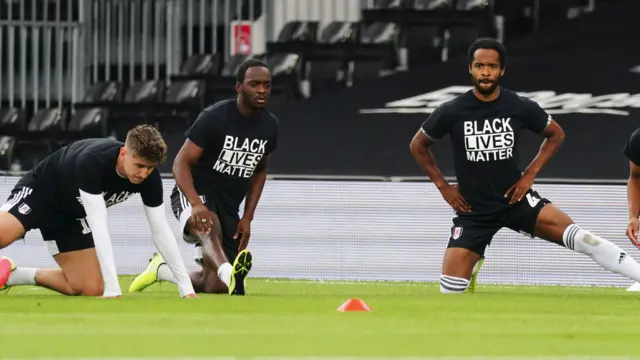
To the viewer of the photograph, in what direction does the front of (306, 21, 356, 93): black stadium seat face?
facing the viewer and to the left of the viewer

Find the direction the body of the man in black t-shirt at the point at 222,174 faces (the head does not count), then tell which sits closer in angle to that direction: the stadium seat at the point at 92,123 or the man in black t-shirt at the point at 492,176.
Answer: the man in black t-shirt

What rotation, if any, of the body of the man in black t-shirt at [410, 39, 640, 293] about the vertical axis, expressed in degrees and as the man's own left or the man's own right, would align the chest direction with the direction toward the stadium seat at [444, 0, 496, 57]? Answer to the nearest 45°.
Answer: approximately 180°

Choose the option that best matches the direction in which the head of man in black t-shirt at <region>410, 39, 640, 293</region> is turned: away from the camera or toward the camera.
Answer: toward the camera

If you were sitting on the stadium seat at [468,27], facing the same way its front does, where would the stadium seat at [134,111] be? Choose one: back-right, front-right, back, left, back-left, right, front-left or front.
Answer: front-right

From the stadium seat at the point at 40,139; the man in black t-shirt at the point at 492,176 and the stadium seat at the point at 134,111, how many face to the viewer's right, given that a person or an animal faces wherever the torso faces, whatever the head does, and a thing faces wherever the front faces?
0

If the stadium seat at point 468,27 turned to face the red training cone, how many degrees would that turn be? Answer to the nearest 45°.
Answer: approximately 45° to its left

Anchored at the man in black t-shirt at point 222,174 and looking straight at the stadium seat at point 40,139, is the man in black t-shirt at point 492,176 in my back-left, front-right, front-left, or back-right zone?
back-right

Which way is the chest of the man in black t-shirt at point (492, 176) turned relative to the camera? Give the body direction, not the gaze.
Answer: toward the camera

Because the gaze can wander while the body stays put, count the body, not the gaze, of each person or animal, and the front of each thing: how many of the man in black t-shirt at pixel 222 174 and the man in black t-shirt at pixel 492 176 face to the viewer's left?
0

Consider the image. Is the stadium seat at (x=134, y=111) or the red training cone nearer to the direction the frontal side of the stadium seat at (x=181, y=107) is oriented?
the red training cone

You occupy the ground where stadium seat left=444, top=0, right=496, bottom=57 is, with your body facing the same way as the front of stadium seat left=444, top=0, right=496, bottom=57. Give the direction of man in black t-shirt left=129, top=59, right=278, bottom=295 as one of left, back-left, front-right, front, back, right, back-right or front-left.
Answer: front-left

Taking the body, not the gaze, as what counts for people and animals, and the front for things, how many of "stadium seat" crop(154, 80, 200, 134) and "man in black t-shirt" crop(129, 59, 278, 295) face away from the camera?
0

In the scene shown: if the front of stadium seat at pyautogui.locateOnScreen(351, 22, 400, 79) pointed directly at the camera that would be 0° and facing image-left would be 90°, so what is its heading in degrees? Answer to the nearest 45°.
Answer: approximately 45°

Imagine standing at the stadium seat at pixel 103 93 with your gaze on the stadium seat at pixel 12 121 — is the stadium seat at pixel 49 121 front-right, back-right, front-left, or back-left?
front-left
